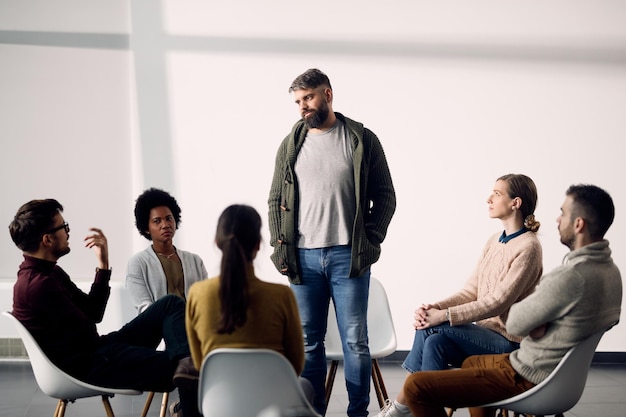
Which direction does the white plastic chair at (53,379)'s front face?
to the viewer's right

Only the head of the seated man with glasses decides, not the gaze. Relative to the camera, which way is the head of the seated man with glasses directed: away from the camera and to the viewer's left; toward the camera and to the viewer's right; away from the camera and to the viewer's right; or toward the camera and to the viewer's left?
away from the camera and to the viewer's right

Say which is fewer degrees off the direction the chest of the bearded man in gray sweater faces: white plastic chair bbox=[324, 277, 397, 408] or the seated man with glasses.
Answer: the seated man with glasses

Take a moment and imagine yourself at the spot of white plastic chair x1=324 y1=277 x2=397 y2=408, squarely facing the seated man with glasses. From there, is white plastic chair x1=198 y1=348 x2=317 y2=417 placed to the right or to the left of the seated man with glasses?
left

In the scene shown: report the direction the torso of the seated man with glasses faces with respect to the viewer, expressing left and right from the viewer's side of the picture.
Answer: facing to the right of the viewer

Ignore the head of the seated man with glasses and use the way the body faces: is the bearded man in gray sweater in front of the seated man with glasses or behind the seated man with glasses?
in front

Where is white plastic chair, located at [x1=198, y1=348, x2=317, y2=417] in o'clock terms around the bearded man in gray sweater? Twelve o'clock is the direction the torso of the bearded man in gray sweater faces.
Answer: The white plastic chair is roughly at 11 o'clock from the bearded man in gray sweater.

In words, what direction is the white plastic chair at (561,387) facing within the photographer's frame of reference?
facing to the left of the viewer

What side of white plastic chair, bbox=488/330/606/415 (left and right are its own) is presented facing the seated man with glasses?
front

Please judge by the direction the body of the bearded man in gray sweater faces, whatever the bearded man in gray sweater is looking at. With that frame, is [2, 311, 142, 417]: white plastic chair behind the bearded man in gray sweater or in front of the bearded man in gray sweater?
in front

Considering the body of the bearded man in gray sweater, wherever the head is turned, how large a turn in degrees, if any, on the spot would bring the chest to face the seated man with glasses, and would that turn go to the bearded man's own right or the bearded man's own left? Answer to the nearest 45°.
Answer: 0° — they already face them
